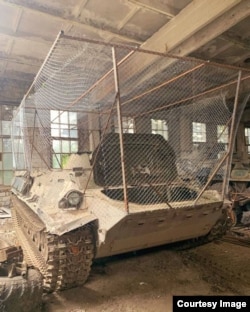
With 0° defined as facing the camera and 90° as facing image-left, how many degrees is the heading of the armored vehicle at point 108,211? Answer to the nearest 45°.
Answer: approximately 45°
